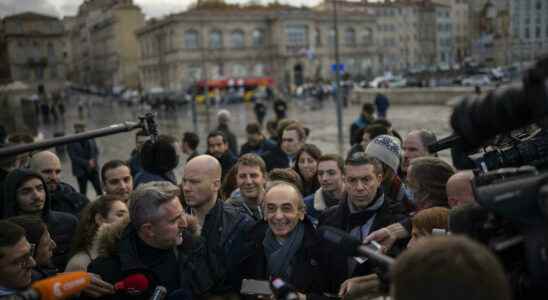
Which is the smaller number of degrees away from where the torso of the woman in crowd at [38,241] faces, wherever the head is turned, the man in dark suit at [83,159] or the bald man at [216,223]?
the bald man

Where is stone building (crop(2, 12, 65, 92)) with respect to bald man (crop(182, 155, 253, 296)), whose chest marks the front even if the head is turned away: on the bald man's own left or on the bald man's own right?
on the bald man's own right

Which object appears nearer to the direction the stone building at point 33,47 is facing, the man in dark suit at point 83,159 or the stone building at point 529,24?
the man in dark suit

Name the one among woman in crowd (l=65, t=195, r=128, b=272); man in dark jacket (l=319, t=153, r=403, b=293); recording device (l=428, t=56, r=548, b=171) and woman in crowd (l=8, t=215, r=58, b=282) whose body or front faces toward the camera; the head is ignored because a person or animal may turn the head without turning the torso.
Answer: the man in dark jacket

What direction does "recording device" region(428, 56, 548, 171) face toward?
to the viewer's left

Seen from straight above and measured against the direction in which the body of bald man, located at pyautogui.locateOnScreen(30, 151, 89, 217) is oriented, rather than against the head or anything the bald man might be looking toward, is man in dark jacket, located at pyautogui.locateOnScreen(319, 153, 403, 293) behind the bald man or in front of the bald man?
in front

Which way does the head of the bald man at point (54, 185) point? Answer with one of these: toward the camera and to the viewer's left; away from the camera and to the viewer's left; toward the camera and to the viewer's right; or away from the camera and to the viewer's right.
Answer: toward the camera and to the viewer's right

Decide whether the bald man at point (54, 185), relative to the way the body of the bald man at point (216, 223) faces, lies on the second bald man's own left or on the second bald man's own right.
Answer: on the second bald man's own right

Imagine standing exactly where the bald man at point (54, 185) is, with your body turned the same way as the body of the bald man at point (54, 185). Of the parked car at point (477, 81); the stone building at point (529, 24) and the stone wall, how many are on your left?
3

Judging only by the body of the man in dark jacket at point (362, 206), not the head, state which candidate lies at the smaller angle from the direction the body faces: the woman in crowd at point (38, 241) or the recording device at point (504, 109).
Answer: the recording device

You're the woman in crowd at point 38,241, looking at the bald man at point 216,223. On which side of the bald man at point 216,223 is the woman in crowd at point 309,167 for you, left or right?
left

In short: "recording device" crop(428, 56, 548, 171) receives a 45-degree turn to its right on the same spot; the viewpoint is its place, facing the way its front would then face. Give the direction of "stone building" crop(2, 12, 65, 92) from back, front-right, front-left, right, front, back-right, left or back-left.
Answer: front

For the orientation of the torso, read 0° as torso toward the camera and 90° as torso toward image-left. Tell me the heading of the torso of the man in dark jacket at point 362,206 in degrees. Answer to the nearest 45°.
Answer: approximately 0°
